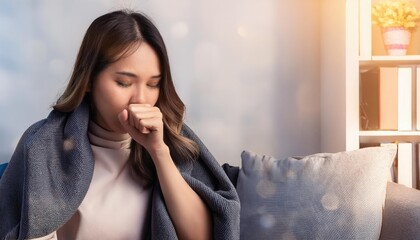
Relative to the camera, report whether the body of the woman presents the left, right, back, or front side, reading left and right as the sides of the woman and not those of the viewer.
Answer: front

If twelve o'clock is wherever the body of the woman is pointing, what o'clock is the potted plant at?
The potted plant is roughly at 8 o'clock from the woman.

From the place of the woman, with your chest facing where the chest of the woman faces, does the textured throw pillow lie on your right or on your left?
on your left
